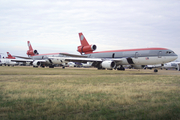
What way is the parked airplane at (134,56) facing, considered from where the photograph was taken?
facing the viewer and to the right of the viewer
